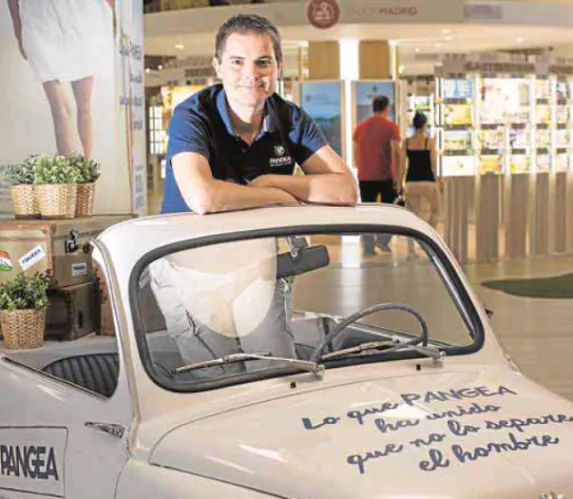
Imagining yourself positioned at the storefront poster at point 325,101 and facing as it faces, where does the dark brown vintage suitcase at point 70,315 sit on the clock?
The dark brown vintage suitcase is roughly at 12 o'clock from the storefront poster.

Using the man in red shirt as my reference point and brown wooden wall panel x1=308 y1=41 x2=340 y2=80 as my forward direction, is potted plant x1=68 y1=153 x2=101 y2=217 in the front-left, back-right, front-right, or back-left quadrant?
back-left

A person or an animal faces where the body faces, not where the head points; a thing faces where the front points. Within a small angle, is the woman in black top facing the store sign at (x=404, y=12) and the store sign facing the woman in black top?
yes

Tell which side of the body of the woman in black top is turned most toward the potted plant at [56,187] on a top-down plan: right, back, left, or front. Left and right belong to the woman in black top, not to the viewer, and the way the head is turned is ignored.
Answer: back

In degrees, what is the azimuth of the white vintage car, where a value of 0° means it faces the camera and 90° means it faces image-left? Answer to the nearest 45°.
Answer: approximately 315°

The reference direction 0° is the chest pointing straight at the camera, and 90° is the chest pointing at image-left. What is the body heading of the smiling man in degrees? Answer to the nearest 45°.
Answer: approximately 0°

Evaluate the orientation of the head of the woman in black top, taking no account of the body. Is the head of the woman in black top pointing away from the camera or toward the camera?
away from the camera

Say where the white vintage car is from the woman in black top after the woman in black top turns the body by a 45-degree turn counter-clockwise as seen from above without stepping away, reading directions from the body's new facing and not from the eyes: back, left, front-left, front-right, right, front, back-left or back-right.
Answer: back-left

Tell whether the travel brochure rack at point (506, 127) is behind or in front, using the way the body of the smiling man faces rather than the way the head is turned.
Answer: behind

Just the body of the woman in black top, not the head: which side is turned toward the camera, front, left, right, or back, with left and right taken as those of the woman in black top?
back

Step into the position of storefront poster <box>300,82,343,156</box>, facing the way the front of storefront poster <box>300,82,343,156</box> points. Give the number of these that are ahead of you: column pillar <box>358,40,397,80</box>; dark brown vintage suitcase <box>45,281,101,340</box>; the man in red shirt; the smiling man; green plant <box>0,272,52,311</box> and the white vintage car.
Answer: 5
